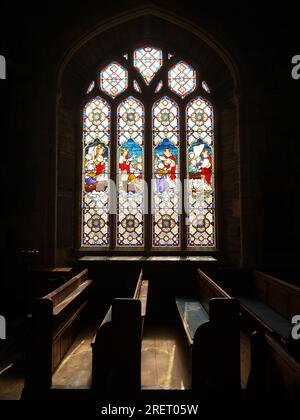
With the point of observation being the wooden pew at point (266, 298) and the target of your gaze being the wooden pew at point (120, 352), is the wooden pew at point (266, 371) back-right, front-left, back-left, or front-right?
front-left

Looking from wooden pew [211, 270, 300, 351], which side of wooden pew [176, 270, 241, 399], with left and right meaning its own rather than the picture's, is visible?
right

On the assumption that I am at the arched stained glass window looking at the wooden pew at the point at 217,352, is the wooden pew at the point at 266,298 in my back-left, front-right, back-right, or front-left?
front-left

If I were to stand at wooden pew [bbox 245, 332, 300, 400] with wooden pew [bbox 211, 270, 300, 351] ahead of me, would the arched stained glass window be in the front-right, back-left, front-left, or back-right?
front-left

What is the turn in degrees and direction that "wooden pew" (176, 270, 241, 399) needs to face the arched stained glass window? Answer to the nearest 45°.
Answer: approximately 90° to its right

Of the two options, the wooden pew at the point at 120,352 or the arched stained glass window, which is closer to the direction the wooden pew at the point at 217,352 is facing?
the wooden pew

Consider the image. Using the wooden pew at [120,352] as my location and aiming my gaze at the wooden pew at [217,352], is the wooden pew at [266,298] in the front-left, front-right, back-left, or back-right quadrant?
front-left
